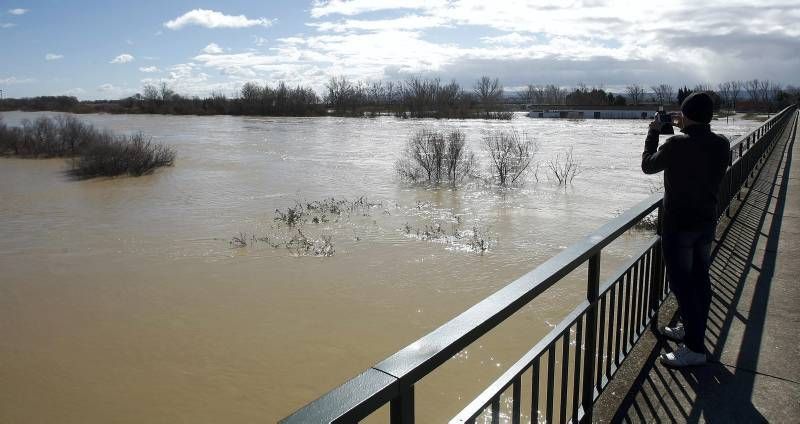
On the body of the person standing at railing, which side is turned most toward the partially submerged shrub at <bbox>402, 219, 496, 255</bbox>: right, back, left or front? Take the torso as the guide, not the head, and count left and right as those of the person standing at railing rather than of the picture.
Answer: front

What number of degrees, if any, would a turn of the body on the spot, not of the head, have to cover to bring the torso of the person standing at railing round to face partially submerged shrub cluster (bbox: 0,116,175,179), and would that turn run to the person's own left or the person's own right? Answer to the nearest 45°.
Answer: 0° — they already face it

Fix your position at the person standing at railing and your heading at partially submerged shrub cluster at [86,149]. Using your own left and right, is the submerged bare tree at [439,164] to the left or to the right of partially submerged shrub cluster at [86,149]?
right

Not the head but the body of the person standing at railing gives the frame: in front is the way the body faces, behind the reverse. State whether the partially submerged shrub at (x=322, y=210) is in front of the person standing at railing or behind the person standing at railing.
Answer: in front

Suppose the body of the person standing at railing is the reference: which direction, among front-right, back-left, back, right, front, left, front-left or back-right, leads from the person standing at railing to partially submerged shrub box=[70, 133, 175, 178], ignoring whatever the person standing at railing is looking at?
front

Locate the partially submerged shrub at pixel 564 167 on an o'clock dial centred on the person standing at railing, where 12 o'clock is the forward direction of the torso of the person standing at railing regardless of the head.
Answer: The partially submerged shrub is roughly at 1 o'clock from the person standing at railing.

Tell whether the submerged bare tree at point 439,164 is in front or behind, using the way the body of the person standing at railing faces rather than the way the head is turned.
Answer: in front

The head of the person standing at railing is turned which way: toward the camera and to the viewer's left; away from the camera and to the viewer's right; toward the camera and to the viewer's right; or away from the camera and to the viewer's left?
away from the camera and to the viewer's left

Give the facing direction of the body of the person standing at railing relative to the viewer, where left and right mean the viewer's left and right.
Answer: facing away from the viewer and to the left of the viewer
